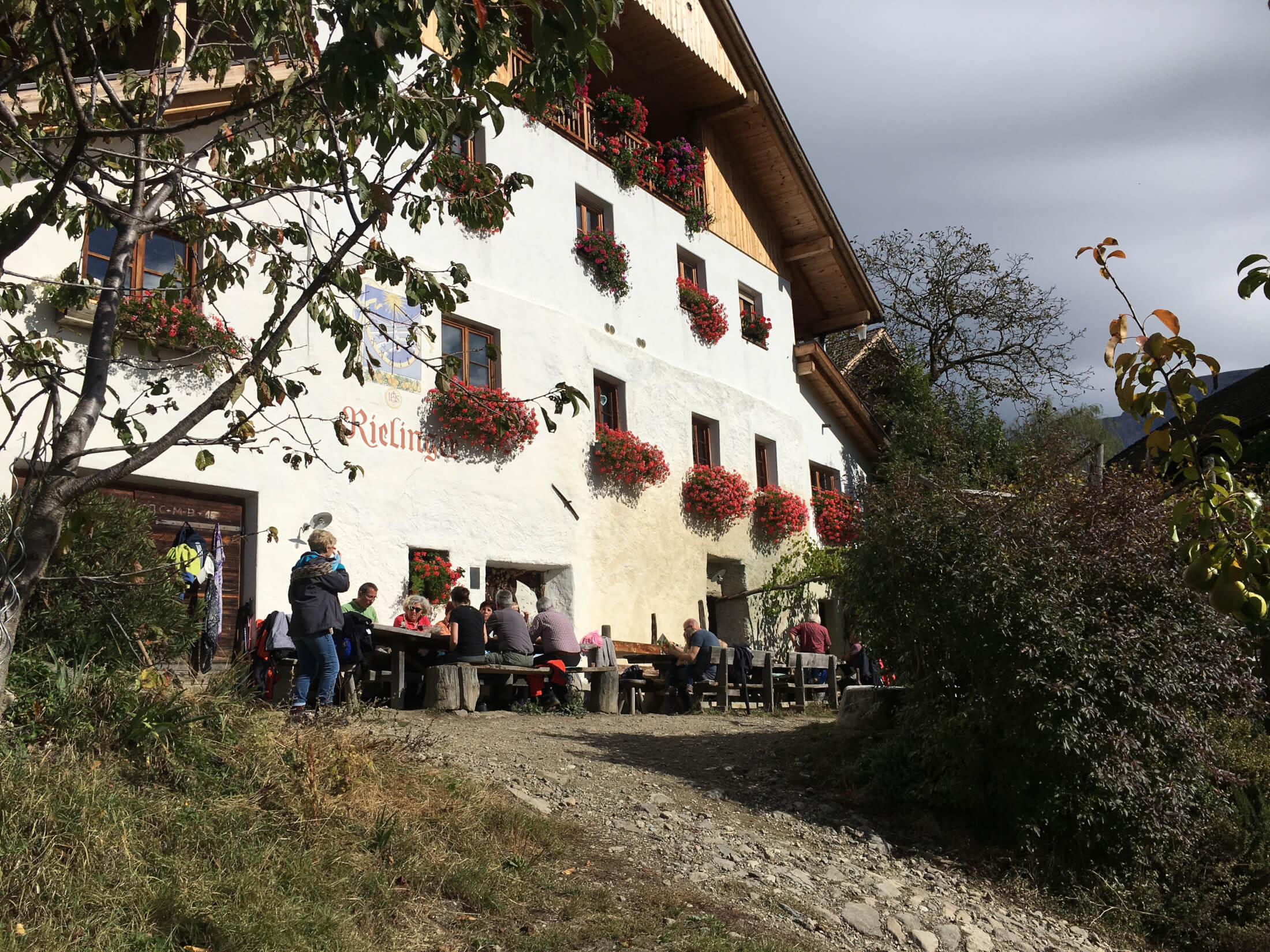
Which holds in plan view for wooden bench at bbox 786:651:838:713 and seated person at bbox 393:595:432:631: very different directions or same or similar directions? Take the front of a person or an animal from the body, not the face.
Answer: very different directions

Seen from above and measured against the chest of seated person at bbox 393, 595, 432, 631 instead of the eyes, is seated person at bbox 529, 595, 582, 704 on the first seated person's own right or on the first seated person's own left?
on the first seated person's own left

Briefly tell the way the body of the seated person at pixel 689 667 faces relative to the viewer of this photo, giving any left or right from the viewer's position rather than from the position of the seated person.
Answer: facing to the left of the viewer

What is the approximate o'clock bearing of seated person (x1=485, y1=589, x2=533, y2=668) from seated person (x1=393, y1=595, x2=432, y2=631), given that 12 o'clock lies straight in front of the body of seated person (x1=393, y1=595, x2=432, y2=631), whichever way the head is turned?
seated person (x1=485, y1=589, x2=533, y2=668) is roughly at 10 o'clock from seated person (x1=393, y1=595, x2=432, y2=631).

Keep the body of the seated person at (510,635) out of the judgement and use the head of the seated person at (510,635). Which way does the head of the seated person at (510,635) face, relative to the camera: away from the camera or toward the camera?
away from the camera
